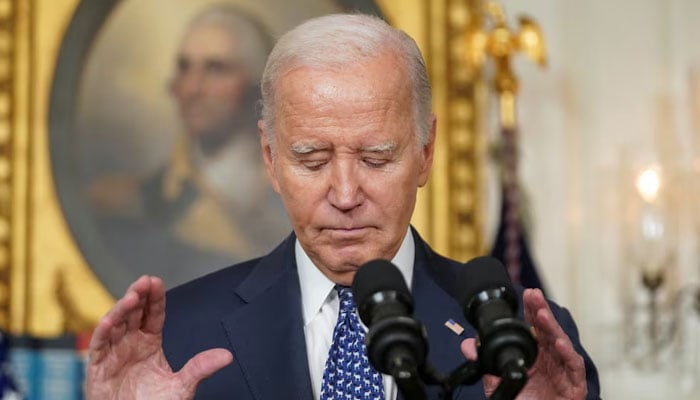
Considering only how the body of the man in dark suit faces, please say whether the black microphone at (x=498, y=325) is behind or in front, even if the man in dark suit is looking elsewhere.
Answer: in front

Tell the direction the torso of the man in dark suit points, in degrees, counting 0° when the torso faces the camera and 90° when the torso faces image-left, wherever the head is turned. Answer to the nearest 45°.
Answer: approximately 0°

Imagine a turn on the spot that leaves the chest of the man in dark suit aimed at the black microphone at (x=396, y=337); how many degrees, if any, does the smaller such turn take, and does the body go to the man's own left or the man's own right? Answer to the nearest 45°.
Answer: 0° — they already face it

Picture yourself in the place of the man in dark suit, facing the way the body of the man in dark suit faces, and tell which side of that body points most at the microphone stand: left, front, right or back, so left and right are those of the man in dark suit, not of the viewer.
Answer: front
